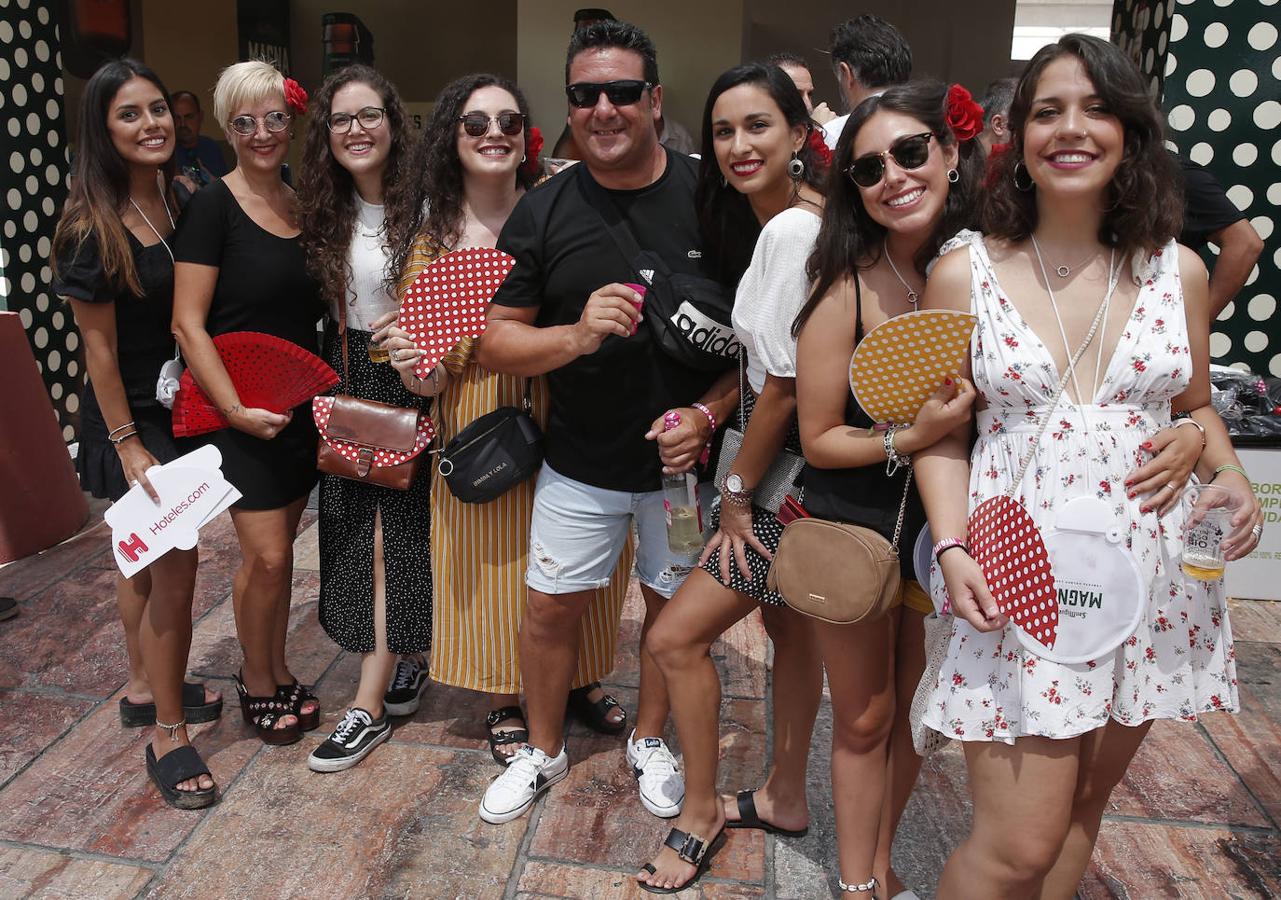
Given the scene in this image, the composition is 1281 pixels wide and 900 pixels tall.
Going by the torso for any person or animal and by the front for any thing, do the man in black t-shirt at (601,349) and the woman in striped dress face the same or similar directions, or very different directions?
same or similar directions

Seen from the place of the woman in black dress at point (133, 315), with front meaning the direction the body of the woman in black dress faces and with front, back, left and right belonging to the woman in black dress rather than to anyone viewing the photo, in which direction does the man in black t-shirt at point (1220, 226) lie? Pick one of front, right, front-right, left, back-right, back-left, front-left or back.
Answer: front-left

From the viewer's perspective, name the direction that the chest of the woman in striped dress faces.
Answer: toward the camera

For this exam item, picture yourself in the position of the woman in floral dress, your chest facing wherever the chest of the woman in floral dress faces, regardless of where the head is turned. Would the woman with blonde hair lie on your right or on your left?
on your right

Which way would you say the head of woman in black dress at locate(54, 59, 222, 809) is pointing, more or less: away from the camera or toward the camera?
toward the camera

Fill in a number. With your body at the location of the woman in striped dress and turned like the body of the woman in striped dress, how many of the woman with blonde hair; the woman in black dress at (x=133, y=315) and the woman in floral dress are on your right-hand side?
2

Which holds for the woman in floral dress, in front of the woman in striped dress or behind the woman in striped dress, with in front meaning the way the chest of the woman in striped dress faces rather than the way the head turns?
in front

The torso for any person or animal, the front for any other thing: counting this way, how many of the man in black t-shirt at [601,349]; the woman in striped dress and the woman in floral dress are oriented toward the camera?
3

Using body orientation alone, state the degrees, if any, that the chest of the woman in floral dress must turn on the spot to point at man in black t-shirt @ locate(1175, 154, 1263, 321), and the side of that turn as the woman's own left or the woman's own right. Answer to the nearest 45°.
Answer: approximately 180°

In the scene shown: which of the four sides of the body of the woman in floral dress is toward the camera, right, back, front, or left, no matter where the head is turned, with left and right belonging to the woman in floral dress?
front

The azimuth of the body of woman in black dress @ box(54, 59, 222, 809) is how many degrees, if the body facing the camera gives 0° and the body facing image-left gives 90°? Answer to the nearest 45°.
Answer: approximately 315°

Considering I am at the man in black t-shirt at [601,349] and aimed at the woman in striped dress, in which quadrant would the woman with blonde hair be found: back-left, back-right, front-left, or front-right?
front-left
